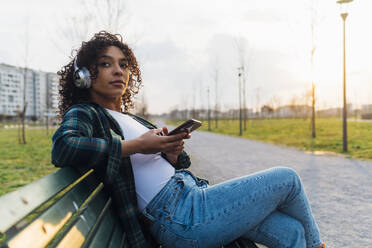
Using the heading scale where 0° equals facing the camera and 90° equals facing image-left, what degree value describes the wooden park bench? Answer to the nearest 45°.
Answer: approximately 315°
